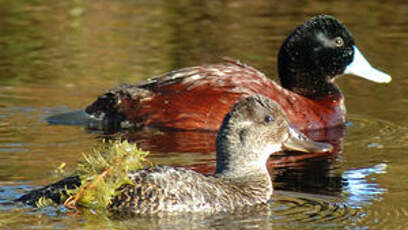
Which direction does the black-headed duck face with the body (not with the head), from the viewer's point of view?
to the viewer's right

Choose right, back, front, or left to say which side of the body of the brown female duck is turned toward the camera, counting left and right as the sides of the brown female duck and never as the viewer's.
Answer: right

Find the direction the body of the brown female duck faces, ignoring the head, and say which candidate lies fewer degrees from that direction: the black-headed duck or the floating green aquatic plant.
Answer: the black-headed duck

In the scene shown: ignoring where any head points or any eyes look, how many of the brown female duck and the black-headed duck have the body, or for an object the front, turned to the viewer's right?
2

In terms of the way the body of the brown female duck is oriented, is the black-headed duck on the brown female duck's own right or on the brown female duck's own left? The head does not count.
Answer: on the brown female duck's own left

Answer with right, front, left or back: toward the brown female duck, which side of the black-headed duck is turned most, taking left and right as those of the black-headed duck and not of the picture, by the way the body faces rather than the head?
right

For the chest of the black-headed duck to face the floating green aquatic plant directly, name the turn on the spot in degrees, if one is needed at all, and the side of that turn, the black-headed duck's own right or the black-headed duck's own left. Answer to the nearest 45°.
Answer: approximately 90° to the black-headed duck's own right
